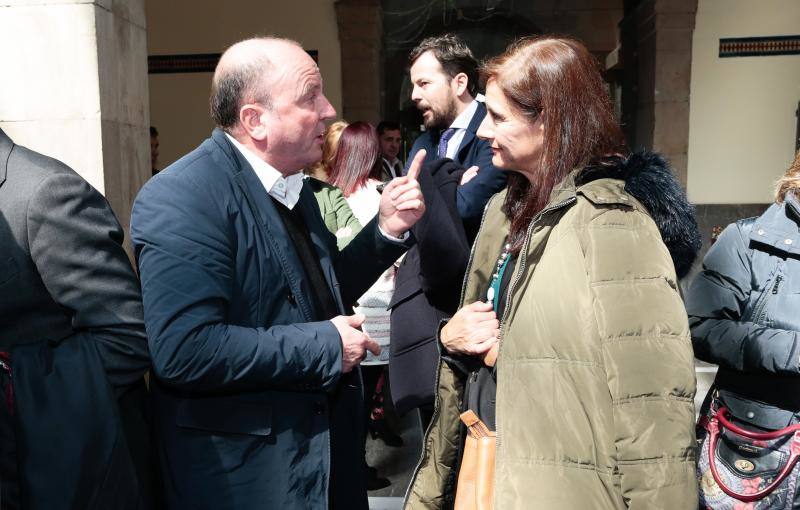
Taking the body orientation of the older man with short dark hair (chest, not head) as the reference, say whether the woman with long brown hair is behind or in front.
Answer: in front

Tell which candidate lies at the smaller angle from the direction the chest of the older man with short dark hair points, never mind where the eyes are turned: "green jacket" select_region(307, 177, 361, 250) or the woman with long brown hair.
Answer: the woman with long brown hair

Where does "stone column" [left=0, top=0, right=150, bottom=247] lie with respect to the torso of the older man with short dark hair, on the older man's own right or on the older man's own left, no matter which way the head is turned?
on the older man's own left

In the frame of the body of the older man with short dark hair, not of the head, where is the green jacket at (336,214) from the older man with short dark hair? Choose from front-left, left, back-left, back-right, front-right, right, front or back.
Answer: left

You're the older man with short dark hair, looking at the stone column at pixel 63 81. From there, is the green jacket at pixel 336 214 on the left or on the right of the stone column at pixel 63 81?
right

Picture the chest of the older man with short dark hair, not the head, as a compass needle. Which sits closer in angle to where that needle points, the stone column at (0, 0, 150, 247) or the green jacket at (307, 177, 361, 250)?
the green jacket

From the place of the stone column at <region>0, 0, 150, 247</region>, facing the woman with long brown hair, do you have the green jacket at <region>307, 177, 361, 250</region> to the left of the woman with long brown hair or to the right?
left

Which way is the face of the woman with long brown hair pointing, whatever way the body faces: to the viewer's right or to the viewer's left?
to the viewer's left

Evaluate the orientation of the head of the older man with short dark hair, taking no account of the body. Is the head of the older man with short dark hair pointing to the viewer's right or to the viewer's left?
to the viewer's right

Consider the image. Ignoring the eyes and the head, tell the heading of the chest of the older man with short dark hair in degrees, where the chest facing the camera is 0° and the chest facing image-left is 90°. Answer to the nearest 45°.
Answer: approximately 270°
